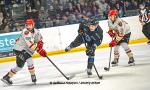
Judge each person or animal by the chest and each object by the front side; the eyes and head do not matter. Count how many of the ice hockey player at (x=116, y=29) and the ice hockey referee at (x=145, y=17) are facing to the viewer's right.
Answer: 0

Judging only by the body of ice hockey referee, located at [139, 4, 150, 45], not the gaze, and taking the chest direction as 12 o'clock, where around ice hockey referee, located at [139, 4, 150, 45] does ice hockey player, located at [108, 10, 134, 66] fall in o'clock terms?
ice hockey player, located at [108, 10, 134, 66] is roughly at 11 o'clock from ice hockey referee, located at [139, 4, 150, 45].

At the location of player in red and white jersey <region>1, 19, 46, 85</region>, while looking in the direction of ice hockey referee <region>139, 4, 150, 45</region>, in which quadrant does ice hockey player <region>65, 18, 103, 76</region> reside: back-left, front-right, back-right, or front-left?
front-right

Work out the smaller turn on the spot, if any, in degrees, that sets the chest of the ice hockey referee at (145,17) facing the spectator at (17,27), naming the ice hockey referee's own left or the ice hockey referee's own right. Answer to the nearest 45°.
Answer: approximately 45° to the ice hockey referee's own right

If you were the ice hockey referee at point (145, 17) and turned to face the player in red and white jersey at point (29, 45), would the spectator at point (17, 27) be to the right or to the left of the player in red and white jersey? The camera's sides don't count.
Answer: right

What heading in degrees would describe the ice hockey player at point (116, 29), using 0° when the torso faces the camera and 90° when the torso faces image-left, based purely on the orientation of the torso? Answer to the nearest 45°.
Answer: approximately 45°

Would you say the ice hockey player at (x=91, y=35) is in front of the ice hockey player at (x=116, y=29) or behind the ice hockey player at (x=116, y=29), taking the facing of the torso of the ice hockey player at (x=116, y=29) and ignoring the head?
in front

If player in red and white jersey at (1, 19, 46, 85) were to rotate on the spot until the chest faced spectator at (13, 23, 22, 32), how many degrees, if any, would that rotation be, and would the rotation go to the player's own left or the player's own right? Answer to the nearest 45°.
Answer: approximately 135° to the player's own left

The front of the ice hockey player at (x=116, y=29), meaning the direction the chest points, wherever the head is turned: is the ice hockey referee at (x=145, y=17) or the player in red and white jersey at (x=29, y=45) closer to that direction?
the player in red and white jersey

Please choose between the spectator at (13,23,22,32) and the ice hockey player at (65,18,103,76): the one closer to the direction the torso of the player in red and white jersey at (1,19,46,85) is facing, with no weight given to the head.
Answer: the ice hockey player

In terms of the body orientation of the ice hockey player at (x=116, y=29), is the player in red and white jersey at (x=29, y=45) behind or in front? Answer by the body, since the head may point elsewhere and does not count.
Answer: in front

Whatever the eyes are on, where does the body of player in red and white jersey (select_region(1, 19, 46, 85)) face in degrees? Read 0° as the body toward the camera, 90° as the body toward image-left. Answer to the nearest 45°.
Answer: approximately 315°
